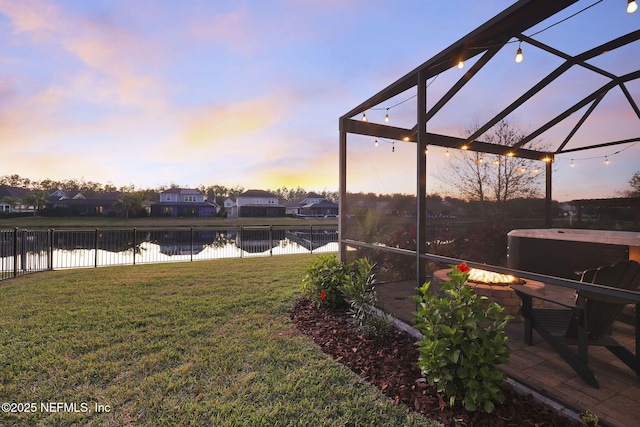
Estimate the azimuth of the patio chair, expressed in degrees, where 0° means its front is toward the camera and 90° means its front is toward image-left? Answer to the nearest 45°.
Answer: approximately 135°

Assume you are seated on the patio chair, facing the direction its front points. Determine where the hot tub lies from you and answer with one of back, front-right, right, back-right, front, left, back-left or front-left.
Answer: front-right

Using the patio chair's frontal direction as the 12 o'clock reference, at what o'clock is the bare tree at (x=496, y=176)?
The bare tree is roughly at 1 o'clock from the patio chair.

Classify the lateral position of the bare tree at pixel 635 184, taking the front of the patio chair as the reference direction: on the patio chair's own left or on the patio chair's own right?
on the patio chair's own right

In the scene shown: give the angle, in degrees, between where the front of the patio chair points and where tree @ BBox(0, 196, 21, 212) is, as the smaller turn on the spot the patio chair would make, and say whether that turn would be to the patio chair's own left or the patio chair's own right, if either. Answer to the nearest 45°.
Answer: approximately 45° to the patio chair's own left

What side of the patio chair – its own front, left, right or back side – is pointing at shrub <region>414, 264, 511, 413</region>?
left

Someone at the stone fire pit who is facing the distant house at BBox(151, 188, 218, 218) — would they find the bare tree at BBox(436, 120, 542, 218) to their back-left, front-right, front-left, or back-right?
front-right

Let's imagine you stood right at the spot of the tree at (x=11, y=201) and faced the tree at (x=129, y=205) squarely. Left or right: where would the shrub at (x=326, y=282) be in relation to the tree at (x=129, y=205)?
right

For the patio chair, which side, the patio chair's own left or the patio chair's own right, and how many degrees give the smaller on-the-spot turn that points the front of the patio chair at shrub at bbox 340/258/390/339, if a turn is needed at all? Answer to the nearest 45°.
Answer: approximately 45° to the patio chair's own left

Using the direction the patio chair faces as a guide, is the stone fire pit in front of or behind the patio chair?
in front
